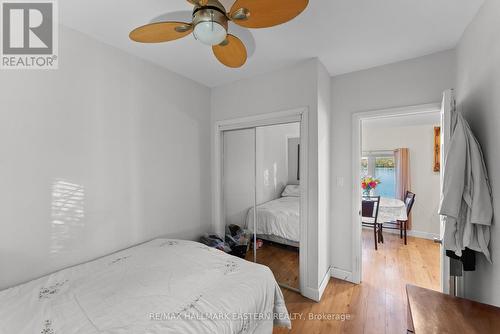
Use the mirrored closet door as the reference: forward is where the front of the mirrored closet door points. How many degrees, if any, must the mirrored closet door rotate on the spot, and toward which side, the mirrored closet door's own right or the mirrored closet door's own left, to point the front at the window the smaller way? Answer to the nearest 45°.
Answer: approximately 180°

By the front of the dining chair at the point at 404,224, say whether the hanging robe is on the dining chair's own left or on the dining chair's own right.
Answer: on the dining chair's own left

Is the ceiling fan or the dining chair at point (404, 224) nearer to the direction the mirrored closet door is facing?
the ceiling fan

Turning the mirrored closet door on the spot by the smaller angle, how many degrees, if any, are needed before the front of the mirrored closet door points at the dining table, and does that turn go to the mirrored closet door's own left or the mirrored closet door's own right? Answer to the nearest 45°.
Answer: approximately 180°

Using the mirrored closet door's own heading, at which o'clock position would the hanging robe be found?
The hanging robe is roughly at 9 o'clock from the mirrored closet door.

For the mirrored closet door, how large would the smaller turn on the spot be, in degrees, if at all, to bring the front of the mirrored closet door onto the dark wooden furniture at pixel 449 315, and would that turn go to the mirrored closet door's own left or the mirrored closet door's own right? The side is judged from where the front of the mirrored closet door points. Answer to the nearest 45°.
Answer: approximately 90° to the mirrored closet door's own left

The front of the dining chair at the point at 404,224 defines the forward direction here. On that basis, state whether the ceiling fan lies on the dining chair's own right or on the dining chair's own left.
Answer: on the dining chair's own left

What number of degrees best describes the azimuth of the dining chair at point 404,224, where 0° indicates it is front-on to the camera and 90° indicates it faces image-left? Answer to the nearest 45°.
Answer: approximately 90°

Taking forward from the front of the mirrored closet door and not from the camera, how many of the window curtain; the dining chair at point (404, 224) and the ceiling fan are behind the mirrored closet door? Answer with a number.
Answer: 2

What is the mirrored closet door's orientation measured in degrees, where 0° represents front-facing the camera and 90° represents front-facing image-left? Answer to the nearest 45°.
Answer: approximately 45°

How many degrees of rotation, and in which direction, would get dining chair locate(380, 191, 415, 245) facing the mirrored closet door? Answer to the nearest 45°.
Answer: approximately 45° to its left

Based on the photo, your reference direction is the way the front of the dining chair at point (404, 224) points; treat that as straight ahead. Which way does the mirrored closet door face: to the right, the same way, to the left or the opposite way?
to the left
